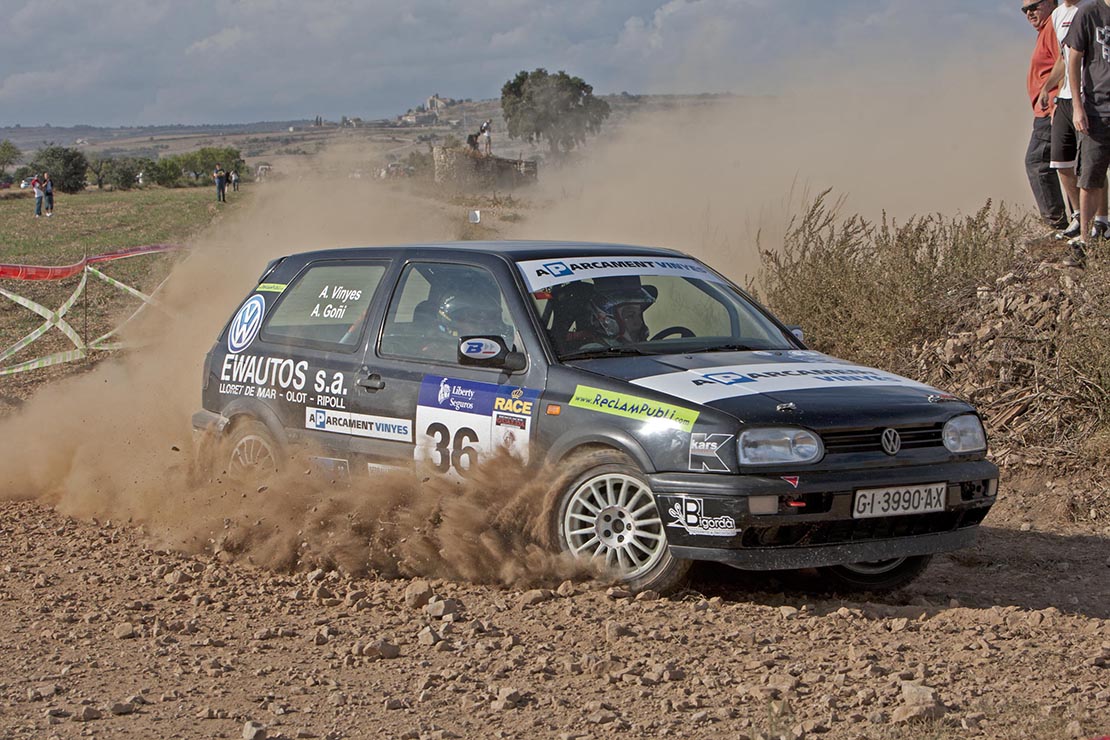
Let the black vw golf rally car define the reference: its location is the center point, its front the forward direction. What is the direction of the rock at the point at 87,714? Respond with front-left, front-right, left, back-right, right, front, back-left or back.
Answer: right

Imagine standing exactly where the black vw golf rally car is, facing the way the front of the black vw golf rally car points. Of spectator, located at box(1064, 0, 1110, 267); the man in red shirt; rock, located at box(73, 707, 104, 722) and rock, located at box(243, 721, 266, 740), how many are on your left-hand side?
2

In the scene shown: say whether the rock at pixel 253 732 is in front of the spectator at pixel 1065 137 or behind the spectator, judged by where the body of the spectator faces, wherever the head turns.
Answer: in front

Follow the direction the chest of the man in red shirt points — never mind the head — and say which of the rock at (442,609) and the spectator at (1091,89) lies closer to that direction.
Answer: the rock

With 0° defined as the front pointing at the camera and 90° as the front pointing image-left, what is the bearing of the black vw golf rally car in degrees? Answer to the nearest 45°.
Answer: approximately 315°

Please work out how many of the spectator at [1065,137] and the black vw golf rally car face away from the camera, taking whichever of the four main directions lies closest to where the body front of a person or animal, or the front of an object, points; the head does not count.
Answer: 0

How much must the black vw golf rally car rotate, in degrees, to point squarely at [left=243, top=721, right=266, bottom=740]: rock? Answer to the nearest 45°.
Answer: approximately 90° to its right

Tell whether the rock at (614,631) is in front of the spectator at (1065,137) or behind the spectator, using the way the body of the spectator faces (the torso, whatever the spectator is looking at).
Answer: in front

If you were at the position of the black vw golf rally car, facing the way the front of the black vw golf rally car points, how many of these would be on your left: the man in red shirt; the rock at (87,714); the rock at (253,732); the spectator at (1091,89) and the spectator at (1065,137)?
3

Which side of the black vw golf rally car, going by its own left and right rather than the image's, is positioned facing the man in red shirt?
left

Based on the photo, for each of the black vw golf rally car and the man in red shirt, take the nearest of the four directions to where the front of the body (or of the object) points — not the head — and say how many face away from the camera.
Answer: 0

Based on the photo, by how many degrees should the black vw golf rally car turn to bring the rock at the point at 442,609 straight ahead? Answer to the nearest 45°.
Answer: approximately 90° to its right
